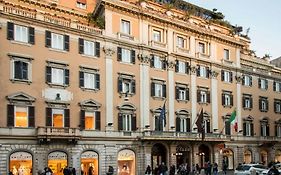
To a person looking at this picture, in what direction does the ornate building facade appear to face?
facing the viewer and to the right of the viewer
